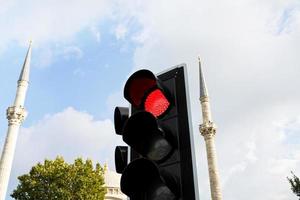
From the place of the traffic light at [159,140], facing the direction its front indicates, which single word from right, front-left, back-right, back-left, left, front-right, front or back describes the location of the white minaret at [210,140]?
back-right

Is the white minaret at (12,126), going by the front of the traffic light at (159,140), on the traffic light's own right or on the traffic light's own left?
on the traffic light's own right

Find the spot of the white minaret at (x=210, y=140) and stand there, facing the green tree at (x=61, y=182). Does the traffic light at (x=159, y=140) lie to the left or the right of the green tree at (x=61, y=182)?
left

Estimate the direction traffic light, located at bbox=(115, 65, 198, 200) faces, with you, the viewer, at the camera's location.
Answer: facing the viewer and to the left of the viewer

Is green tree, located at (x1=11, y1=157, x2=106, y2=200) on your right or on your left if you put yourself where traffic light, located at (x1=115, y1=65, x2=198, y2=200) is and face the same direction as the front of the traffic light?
on your right

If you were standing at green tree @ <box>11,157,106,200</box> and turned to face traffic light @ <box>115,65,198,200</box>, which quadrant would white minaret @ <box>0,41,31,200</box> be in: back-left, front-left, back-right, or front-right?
back-right

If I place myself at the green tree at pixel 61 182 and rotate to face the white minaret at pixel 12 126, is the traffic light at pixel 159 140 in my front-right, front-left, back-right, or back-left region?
back-left
